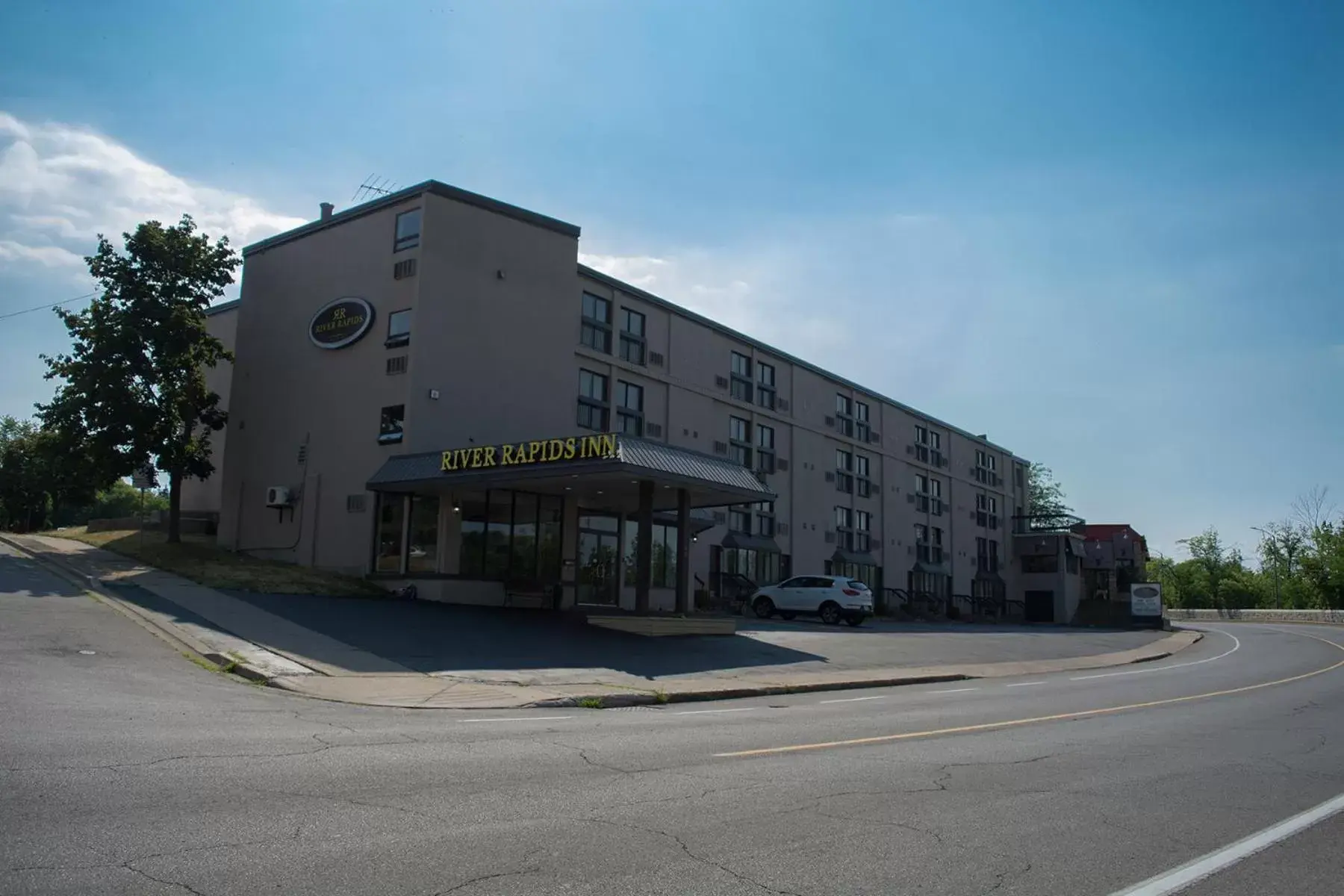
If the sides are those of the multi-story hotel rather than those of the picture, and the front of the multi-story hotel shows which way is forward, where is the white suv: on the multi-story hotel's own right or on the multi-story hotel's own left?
on the multi-story hotel's own left

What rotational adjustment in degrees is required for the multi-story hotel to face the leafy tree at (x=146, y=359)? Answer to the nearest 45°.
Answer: approximately 135° to its right

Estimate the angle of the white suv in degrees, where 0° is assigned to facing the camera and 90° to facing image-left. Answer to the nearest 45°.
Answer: approximately 135°

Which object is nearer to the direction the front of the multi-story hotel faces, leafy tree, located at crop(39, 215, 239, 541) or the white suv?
the white suv

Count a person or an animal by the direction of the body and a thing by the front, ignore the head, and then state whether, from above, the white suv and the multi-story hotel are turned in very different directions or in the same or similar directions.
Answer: very different directions
